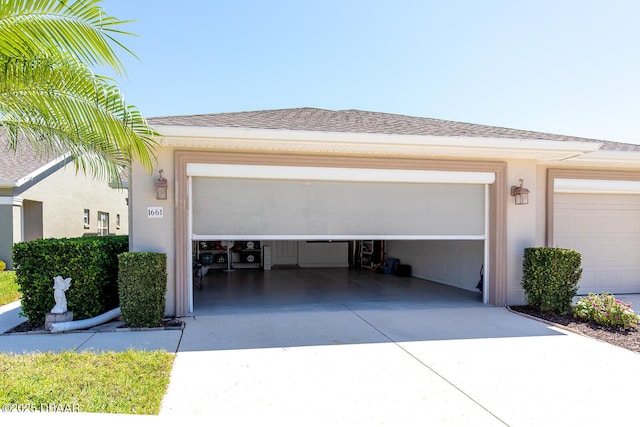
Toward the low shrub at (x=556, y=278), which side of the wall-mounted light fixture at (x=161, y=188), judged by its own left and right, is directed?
left

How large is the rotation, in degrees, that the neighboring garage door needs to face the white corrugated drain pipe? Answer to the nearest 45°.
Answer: approximately 45° to its right

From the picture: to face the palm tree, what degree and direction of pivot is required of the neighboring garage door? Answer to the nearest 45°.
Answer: approximately 45° to its right

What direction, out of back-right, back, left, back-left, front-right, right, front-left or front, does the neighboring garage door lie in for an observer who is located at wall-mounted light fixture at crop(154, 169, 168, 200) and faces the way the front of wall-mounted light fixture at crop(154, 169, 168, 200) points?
left

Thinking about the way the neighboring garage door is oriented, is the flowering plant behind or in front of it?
in front

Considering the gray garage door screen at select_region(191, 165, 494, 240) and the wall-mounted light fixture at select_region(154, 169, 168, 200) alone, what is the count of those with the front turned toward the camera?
2

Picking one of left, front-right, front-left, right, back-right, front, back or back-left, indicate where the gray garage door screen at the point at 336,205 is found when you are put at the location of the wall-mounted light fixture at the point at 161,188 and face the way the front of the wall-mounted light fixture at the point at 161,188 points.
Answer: left

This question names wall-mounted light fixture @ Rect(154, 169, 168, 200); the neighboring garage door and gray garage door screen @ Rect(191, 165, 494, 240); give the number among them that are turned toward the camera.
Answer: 3

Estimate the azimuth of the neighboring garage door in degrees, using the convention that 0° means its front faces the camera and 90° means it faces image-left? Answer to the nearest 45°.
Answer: approximately 0°

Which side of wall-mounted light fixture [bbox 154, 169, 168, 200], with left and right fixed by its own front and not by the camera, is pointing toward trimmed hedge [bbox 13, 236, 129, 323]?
right
